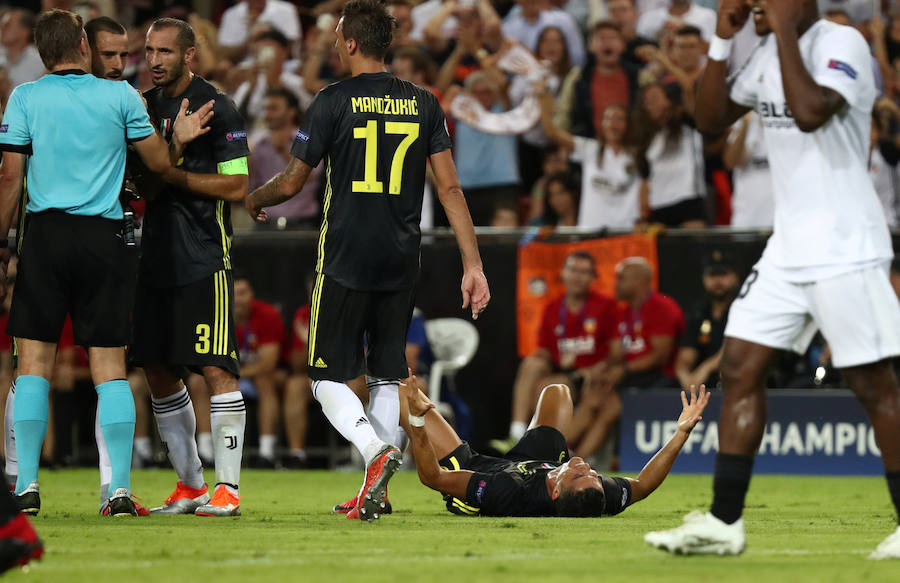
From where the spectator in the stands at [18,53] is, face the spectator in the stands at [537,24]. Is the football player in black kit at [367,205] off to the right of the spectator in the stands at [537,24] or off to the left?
right

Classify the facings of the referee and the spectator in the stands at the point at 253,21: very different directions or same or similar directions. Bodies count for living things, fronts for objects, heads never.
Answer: very different directions

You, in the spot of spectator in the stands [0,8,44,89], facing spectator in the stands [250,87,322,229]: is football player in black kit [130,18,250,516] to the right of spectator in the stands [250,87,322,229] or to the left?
right

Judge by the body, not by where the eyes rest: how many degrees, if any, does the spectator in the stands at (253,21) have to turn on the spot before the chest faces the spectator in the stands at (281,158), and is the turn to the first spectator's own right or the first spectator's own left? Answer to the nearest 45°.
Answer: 0° — they already face them

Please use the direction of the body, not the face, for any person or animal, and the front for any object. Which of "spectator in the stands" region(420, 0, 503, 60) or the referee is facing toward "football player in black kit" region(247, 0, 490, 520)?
the spectator in the stands

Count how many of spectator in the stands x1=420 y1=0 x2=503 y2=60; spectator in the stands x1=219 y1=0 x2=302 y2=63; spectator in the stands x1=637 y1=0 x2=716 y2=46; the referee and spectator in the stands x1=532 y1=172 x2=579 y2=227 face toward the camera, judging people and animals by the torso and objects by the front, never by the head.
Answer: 4

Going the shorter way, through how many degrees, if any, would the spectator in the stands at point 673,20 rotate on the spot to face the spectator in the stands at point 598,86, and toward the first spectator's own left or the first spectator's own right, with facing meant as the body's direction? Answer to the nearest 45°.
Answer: approximately 45° to the first spectator's own right

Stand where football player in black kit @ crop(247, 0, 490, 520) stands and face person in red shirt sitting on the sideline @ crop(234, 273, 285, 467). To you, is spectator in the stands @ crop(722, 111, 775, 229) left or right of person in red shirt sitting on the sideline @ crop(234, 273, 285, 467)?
right

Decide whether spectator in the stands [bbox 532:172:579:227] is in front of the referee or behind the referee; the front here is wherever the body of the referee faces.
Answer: in front
